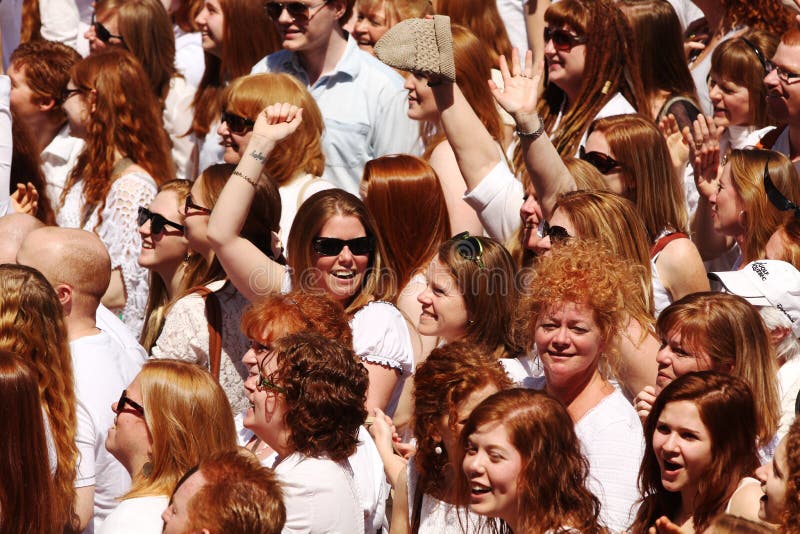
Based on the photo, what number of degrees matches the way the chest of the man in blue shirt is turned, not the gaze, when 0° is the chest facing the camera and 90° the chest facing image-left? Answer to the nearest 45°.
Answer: approximately 45°
